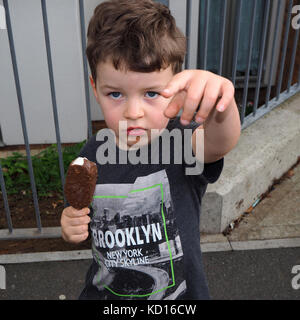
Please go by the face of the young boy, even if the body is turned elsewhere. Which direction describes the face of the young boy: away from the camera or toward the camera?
toward the camera

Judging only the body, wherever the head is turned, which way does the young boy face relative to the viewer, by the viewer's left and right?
facing the viewer
